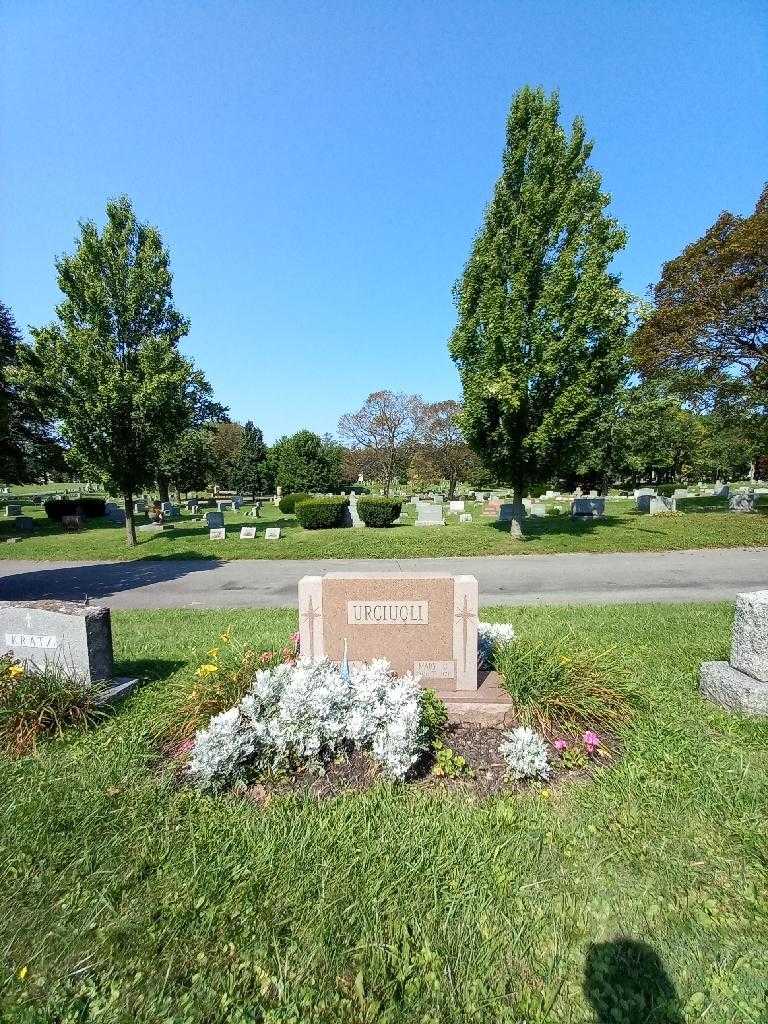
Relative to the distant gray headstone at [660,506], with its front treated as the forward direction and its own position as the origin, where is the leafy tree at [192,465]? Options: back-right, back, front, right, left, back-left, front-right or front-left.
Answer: right

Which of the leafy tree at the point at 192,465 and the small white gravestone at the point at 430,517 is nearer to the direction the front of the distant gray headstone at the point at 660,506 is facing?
the small white gravestone

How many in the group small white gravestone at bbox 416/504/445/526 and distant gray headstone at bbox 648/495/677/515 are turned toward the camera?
2

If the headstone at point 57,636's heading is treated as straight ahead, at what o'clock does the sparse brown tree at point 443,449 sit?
The sparse brown tree is roughly at 6 o'clock from the headstone.

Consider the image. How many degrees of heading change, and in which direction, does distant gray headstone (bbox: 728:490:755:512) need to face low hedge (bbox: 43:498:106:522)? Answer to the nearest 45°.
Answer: approximately 45° to its right

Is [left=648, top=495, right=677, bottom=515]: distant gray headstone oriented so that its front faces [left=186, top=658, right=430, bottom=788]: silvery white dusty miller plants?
yes

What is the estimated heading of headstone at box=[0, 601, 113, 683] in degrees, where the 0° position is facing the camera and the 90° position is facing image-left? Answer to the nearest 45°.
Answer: approximately 45°

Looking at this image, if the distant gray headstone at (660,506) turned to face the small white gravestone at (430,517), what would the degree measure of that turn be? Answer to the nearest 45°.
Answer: approximately 45° to its right

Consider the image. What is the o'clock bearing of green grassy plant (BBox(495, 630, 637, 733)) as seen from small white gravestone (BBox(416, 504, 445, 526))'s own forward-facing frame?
The green grassy plant is roughly at 12 o'clock from the small white gravestone.

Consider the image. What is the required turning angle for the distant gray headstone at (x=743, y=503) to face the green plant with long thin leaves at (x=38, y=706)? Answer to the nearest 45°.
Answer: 0° — it already faces it

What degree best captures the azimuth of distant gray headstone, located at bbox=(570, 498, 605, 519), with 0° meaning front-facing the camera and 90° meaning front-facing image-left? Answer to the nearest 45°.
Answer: approximately 0°

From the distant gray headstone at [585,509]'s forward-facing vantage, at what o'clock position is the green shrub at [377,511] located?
The green shrub is roughly at 2 o'clock from the distant gray headstone.

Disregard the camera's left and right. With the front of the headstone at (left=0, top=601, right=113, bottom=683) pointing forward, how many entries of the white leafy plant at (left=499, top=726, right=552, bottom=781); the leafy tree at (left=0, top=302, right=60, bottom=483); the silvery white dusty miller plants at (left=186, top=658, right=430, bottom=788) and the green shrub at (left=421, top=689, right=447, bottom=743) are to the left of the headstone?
3

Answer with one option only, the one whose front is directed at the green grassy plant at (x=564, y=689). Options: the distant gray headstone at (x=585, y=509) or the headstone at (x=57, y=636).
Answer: the distant gray headstone

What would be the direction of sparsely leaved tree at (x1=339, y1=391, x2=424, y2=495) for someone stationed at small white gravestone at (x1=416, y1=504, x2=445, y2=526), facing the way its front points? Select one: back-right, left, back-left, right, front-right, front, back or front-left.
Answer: back
